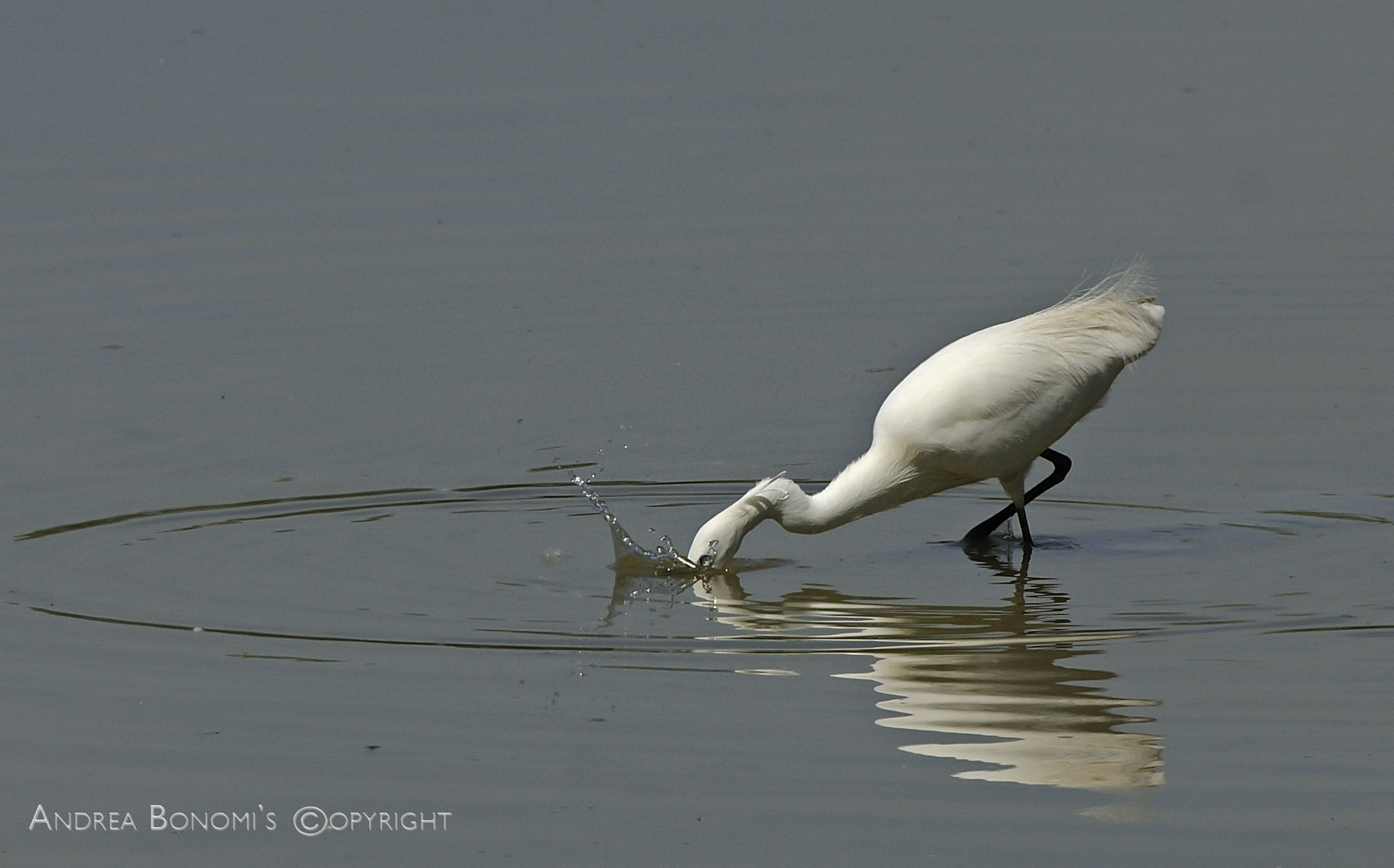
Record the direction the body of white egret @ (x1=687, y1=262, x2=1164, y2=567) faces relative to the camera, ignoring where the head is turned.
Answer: to the viewer's left

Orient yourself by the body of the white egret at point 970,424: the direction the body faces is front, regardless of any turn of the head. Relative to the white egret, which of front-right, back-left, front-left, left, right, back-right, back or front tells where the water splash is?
front
